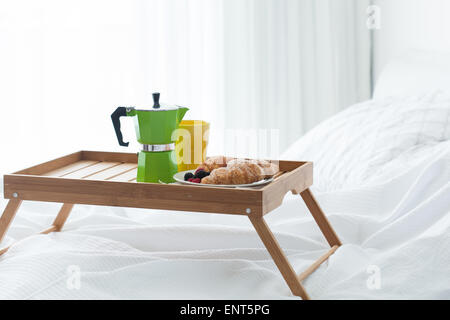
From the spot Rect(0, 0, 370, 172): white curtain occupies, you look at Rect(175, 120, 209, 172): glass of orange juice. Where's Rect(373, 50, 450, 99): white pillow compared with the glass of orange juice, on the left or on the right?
left

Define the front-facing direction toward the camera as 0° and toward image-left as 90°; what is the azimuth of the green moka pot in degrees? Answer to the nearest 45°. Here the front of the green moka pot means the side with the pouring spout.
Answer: approximately 270°
